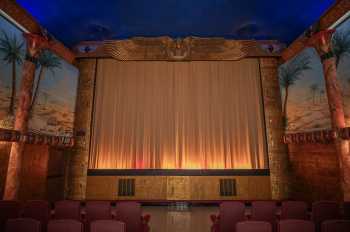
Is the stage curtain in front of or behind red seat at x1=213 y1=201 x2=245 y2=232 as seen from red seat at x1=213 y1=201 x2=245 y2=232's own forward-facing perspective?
in front

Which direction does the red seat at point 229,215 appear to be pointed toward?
away from the camera

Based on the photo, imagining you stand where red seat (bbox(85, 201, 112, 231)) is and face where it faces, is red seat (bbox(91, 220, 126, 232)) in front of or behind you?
behind

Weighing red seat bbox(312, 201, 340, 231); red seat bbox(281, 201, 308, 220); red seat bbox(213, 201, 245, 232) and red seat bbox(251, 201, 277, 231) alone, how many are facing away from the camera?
4

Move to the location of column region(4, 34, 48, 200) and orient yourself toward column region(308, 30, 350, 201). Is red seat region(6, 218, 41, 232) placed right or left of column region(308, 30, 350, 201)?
right

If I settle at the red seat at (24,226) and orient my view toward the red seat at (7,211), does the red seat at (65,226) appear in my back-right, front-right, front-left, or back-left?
back-right

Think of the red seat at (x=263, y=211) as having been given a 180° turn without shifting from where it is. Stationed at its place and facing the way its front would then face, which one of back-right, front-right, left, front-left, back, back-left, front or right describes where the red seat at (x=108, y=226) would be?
front-right

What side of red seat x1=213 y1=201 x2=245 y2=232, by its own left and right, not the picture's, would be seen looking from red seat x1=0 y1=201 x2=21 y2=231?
left

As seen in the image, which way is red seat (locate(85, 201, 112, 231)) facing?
away from the camera

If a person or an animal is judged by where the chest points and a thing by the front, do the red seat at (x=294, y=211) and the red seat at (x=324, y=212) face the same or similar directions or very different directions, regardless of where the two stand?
same or similar directions

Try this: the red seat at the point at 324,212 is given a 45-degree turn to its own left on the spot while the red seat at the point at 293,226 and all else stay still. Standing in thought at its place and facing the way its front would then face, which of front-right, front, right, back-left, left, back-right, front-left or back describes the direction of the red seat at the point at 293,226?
back-left

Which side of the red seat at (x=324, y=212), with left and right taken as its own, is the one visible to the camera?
back

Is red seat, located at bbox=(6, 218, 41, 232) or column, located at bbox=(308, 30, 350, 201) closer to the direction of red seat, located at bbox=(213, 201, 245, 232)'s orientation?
the column

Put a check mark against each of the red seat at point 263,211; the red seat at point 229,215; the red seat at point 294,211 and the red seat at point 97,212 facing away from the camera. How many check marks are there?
4

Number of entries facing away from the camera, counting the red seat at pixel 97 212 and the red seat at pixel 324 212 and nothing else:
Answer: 2

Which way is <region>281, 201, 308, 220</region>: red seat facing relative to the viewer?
away from the camera

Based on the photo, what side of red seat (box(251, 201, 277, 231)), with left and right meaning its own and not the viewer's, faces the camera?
back

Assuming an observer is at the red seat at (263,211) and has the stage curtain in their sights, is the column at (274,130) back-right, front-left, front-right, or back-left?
front-right
